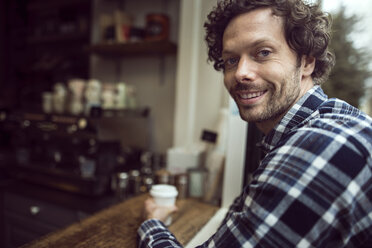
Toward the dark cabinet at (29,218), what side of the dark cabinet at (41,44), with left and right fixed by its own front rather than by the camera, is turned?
front

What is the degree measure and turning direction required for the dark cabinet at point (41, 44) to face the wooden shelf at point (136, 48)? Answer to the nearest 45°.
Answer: approximately 45° to its left

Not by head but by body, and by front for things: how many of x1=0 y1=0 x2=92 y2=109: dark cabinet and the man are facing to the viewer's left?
1

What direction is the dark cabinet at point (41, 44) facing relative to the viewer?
toward the camera

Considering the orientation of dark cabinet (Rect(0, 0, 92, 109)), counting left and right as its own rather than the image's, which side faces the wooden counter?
front

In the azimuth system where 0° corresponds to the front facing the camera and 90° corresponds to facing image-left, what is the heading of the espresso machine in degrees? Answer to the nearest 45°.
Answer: approximately 45°

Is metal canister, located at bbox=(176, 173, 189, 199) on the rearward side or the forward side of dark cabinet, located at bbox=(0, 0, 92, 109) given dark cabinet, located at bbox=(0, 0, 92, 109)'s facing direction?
on the forward side

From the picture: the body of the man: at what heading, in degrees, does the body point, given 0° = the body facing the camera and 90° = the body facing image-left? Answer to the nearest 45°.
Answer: approximately 90°
